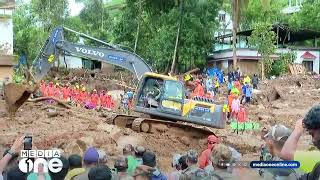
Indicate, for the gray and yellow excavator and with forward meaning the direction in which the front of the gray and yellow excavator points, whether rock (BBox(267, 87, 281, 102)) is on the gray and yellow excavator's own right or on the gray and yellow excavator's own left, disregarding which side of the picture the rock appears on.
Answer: on the gray and yellow excavator's own right

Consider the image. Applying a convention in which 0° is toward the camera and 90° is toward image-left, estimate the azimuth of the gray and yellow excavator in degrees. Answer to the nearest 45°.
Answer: approximately 90°

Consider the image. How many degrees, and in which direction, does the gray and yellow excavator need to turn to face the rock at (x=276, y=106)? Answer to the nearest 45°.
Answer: approximately 135° to its right

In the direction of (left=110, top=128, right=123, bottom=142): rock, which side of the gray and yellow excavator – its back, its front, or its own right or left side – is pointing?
front

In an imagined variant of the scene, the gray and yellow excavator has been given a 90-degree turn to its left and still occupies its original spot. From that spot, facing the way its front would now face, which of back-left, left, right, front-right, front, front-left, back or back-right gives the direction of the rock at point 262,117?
back-left

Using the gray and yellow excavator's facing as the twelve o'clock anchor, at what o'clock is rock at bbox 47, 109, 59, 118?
The rock is roughly at 1 o'clock from the gray and yellow excavator.
